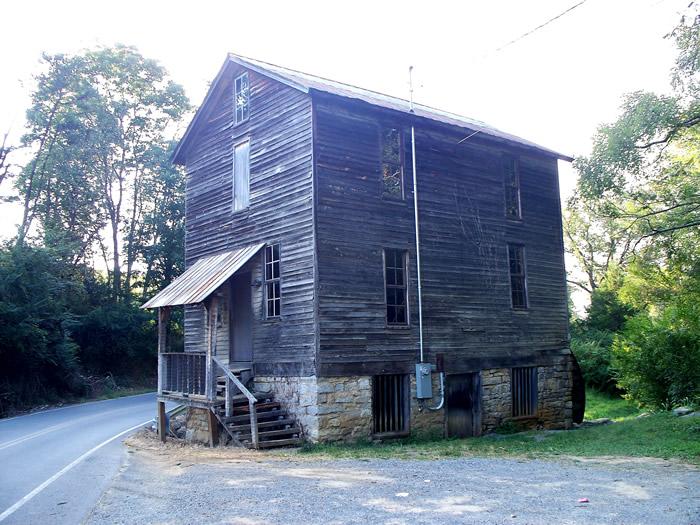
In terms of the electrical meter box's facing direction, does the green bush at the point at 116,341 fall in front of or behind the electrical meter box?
behind

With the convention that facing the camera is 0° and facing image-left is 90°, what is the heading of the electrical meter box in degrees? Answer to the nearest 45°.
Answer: approximately 315°

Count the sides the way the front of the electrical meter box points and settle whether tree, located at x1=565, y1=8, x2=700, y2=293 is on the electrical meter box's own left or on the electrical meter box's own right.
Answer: on the electrical meter box's own left

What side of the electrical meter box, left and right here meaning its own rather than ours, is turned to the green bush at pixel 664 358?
left

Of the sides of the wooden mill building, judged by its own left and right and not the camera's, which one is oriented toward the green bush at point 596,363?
back

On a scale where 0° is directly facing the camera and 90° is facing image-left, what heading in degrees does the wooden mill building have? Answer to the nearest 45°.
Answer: approximately 45°

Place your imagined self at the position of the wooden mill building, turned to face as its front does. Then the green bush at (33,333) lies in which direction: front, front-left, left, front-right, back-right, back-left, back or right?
right
